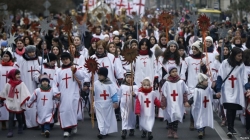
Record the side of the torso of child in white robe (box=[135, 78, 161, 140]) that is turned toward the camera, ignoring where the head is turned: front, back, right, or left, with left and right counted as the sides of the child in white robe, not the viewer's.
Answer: front

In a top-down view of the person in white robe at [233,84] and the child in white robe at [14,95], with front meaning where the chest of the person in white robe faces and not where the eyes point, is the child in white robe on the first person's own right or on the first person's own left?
on the first person's own right

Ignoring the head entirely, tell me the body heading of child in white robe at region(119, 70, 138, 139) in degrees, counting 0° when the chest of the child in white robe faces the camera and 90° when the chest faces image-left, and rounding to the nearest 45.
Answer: approximately 0°

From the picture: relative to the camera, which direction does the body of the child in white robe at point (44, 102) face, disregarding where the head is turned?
toward the camera

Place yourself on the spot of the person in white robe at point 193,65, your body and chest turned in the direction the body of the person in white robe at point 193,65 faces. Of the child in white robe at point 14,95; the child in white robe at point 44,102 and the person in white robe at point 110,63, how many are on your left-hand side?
0

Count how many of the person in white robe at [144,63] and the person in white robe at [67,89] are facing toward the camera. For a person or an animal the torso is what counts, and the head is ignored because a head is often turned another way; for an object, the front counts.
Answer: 2

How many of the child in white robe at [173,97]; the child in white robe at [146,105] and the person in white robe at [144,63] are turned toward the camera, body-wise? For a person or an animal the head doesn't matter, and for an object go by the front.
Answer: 3

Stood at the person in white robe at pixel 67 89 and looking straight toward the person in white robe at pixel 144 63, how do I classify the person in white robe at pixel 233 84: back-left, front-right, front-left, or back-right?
front-right

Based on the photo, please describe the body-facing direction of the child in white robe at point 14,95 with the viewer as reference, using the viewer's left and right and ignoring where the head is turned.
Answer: facing the viewer and to the right of the viewer

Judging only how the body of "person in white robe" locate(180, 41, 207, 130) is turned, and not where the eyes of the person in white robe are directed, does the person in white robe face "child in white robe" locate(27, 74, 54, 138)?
no

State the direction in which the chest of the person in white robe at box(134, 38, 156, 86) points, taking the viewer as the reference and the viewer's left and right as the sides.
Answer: facing the viewer
